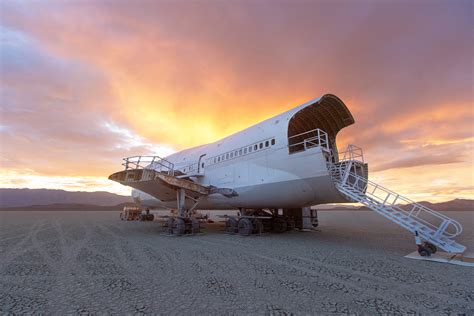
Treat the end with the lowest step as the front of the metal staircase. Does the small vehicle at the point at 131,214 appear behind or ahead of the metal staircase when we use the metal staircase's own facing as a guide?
behind

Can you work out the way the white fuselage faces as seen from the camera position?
facing away from the viewer and to the left of the viewer

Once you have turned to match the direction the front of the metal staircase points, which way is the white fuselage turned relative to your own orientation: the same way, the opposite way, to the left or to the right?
the opposite way

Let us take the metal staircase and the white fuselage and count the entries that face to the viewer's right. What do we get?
1

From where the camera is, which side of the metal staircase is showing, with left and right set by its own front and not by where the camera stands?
right

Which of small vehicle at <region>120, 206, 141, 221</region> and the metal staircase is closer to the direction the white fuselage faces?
the small vehicle

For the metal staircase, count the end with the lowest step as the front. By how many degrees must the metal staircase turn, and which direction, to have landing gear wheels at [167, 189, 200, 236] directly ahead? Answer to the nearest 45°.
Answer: approximately 180°
